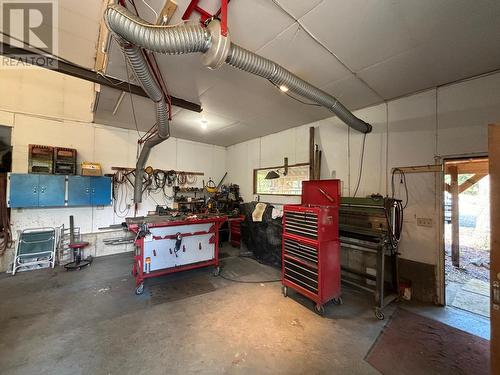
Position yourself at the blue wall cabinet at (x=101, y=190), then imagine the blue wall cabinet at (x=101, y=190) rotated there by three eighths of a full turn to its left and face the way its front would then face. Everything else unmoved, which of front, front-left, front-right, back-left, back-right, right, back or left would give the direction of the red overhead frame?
back-right

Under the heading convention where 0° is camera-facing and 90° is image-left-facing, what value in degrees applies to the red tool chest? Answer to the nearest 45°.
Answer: approximately 45°

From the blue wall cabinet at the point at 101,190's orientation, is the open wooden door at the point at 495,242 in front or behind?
in front

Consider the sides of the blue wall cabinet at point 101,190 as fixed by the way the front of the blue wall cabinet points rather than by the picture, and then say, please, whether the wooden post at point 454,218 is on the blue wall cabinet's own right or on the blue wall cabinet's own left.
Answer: on the blue wall cabinet's own left

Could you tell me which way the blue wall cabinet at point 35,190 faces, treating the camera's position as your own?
facing the viewer

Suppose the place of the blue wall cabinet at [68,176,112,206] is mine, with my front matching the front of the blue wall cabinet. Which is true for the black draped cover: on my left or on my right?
on my left

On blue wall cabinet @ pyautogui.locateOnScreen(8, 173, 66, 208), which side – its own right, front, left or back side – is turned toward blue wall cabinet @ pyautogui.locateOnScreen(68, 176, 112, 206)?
left

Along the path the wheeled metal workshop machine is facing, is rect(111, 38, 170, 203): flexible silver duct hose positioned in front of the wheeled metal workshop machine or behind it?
in front

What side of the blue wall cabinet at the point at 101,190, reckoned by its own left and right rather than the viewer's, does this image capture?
front

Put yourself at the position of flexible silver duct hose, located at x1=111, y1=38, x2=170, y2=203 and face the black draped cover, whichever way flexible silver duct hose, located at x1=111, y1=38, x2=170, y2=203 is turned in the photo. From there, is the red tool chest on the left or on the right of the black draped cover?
right

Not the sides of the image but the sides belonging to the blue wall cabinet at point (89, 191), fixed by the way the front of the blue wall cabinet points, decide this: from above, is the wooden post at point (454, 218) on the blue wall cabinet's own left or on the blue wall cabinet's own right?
on the blue wall cabinet's own left
